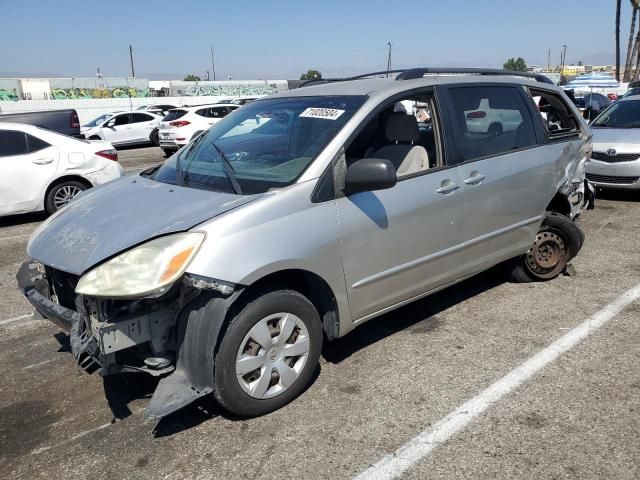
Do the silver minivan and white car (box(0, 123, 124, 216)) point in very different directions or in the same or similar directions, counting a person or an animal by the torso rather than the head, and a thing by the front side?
same or similar directions

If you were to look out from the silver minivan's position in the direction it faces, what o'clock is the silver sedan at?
The silver sedan is roughly at 6 o'clock from the silver minivan.

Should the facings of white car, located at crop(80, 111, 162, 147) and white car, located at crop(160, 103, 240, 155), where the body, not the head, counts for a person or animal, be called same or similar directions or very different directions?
very different directions

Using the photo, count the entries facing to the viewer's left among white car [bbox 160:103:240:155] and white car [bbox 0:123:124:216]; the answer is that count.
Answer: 1

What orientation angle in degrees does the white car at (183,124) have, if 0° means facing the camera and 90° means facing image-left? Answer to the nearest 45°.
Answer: approximately 225°

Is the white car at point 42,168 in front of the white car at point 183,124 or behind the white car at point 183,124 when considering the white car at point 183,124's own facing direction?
behind

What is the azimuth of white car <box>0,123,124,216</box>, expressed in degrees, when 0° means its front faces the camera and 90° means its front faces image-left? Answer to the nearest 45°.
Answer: approximately 90°

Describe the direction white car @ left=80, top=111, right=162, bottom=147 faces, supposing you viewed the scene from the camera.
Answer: facing the viewer and to the left of the viewer

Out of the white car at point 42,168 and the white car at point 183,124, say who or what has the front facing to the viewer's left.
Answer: the white car at point 42,168

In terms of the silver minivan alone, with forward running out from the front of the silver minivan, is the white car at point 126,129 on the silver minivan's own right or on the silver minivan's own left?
on the silver minivan's own right

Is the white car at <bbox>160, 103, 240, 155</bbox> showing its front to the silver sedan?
no

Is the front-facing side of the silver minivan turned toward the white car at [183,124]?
no

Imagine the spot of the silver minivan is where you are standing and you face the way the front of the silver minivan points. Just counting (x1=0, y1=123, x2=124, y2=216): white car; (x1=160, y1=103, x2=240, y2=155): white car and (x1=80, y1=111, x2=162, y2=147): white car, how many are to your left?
0

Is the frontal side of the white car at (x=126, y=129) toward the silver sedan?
no
